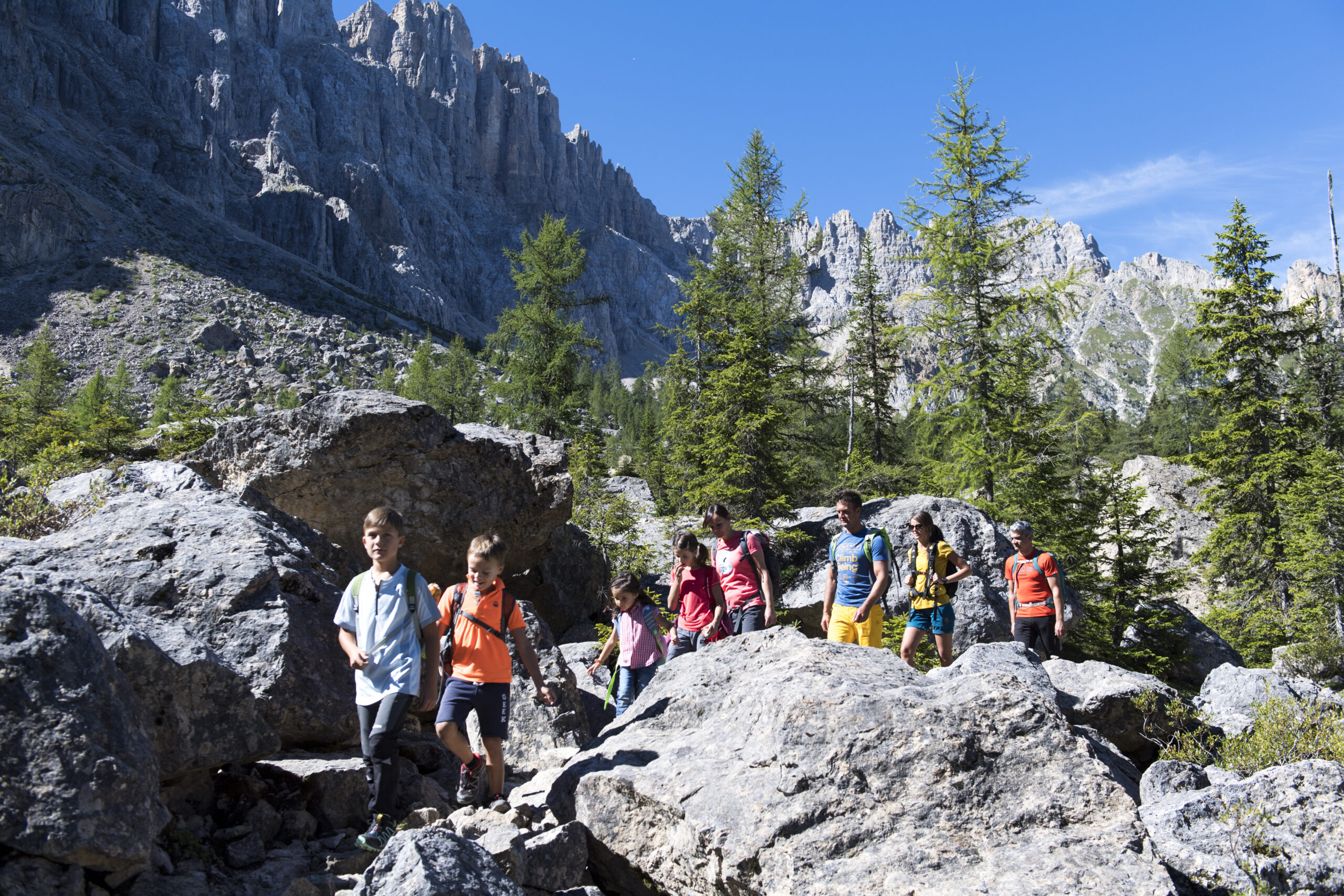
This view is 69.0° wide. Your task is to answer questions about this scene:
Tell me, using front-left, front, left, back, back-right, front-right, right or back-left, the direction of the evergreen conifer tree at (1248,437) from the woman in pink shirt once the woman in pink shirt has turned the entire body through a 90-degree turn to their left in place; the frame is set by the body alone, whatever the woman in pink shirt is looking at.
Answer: left

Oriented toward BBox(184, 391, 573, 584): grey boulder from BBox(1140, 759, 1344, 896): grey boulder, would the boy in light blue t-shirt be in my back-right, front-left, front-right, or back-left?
front-left

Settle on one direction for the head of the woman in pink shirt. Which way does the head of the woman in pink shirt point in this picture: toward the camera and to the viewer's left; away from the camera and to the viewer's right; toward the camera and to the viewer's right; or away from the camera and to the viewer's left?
toward the camera and to the viewer's left

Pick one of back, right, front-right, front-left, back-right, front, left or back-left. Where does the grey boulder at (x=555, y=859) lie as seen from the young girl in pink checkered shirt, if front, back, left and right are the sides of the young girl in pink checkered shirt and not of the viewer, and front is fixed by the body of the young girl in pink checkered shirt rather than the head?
front-left

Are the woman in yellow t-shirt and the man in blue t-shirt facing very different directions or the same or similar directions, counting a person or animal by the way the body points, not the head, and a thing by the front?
same or similar directions

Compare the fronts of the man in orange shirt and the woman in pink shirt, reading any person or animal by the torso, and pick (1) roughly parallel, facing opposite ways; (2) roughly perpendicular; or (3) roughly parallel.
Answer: roughly parallel

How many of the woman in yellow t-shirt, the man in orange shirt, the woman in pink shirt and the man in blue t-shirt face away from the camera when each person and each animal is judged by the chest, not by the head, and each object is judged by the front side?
0

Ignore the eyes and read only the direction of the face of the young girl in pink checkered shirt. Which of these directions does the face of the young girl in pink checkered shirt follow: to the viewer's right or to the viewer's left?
to the viewer's left

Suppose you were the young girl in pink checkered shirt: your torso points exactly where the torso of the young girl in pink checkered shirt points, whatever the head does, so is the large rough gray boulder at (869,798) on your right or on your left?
on your left

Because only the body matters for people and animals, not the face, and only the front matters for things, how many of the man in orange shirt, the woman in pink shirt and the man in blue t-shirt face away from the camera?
0

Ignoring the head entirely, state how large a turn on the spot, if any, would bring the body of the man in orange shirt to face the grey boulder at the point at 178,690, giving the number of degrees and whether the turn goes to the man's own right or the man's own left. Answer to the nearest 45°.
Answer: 0° — they already face it

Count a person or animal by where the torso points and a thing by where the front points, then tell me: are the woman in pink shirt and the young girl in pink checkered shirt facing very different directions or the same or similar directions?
same or similar directions

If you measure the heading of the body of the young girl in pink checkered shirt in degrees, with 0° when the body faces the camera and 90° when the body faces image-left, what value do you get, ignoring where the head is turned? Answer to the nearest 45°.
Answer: approximately 45°

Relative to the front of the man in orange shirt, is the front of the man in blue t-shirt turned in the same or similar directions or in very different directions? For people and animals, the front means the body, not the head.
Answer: same or similar directions

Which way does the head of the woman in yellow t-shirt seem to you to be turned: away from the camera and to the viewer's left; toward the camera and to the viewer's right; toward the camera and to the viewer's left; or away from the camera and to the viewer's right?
toward the camera and to the viewer's left
